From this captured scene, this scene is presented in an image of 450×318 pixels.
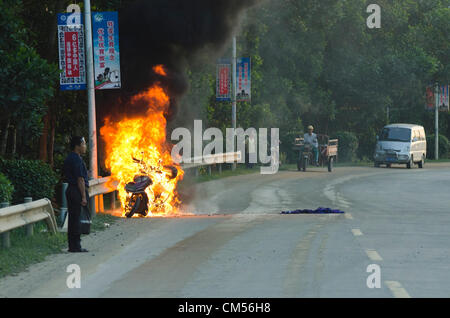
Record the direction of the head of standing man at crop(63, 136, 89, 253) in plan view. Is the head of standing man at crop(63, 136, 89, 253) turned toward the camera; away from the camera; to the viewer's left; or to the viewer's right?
to the viewer's right

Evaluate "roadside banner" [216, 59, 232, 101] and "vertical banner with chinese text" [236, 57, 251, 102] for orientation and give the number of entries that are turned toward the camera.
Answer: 2

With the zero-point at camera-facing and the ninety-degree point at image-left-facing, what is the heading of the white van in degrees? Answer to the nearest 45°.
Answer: approximately 45°

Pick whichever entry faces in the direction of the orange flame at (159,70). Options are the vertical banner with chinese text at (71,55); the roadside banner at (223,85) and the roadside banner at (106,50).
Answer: the roadside banner at (223,85)

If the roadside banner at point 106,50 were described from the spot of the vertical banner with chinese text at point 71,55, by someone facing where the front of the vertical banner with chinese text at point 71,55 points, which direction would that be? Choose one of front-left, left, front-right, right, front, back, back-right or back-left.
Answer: left

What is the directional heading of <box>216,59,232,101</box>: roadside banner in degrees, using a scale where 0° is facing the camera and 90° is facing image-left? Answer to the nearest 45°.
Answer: approximately 0°

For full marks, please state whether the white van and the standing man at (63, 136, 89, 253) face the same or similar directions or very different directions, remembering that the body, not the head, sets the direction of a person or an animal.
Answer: very different directions

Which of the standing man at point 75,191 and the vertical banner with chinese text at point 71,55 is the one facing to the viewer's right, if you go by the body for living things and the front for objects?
the standing man
